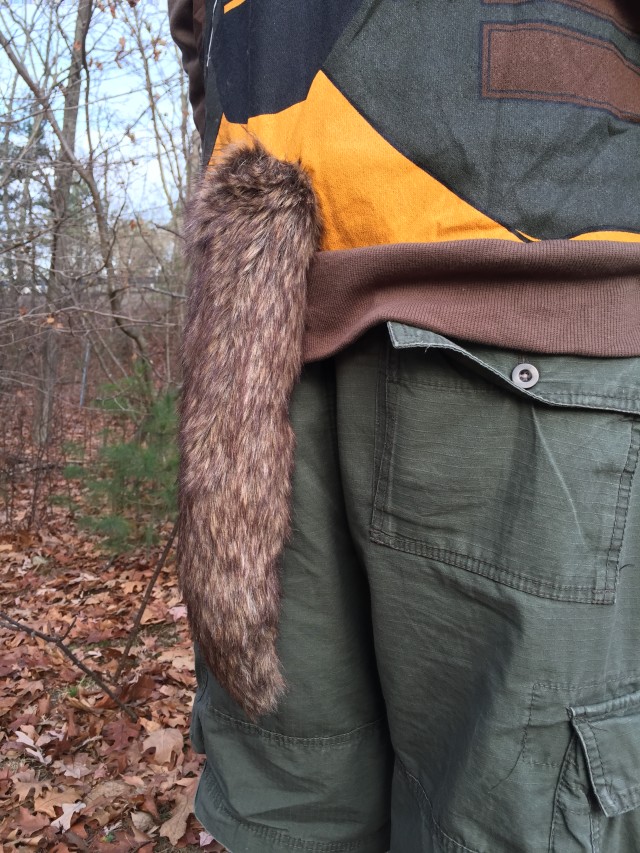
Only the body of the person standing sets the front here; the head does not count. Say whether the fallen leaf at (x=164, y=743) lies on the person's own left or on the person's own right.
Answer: on the person's own left

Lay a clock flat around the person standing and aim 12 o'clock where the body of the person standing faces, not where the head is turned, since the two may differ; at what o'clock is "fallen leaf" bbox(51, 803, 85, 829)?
The fallen leaf is roughly at 9 o'clock from the person standing.
